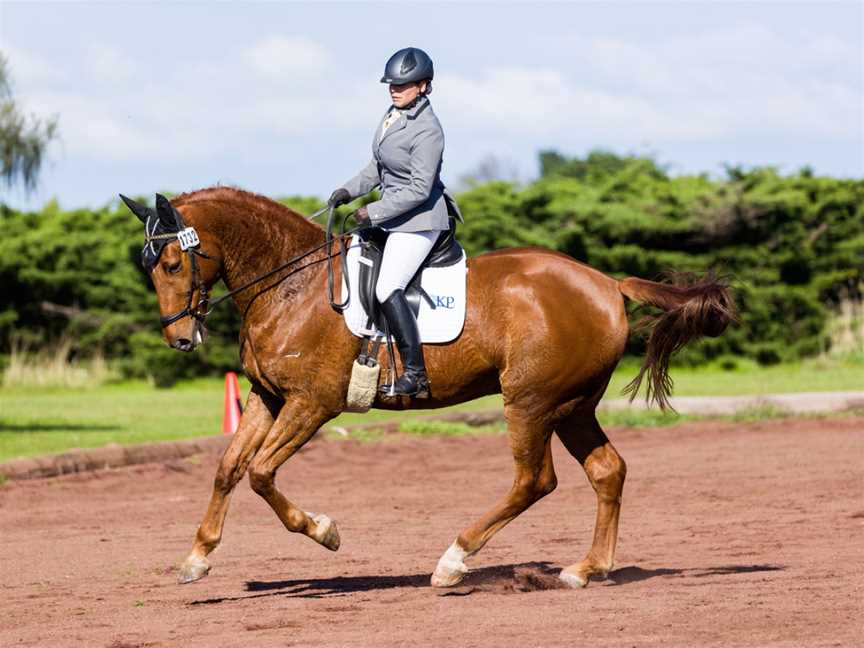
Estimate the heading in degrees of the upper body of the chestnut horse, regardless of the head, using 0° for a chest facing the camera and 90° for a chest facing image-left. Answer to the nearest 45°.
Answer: approximately 90°

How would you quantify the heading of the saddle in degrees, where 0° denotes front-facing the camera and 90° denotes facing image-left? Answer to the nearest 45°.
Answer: approximately 90°

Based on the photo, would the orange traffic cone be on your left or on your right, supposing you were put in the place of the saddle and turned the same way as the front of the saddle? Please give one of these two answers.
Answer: on your right

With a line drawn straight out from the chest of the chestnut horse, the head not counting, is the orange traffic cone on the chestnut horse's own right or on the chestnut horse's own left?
on the chestnut horse's own right
